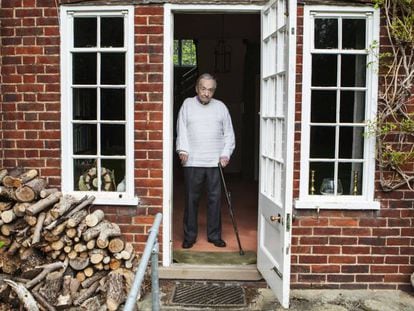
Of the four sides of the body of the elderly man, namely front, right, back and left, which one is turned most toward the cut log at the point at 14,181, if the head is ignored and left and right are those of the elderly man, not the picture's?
right

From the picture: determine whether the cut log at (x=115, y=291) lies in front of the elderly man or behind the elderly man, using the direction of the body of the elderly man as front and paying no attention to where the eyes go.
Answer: in front

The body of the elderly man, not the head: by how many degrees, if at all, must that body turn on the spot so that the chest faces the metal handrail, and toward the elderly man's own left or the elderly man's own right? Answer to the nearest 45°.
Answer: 0° — they already face it

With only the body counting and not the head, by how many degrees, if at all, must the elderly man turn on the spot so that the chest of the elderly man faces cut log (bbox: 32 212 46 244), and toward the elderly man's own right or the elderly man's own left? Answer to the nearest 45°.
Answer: approximately 45° to the elderly man's own right

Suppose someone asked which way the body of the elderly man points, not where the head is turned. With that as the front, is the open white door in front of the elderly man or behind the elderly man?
in front

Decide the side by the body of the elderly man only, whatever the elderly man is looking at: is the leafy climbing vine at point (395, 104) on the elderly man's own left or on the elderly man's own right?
on the elderly man's own left

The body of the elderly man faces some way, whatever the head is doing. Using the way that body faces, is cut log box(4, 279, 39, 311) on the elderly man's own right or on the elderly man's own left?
on the elderly man's own right

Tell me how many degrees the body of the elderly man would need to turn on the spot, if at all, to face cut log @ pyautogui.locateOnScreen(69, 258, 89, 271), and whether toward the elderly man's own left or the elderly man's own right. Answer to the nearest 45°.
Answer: approximately 45° to the elderly man's own right

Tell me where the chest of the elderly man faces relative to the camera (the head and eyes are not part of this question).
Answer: toward the camera

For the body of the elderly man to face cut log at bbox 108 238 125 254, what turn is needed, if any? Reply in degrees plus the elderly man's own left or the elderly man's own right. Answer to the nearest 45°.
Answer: approximately 45° to the elderly man's own right

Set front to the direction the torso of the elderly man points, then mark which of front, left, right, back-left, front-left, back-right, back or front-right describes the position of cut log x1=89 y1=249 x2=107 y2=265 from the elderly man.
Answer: front-right

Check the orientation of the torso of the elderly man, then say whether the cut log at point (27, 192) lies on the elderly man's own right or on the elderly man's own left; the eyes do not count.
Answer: on the elderly man's own right

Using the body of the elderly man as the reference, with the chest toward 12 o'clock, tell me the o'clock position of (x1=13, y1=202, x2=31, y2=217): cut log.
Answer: The cut log is roughly at 2 o'clock from the elderly man.
